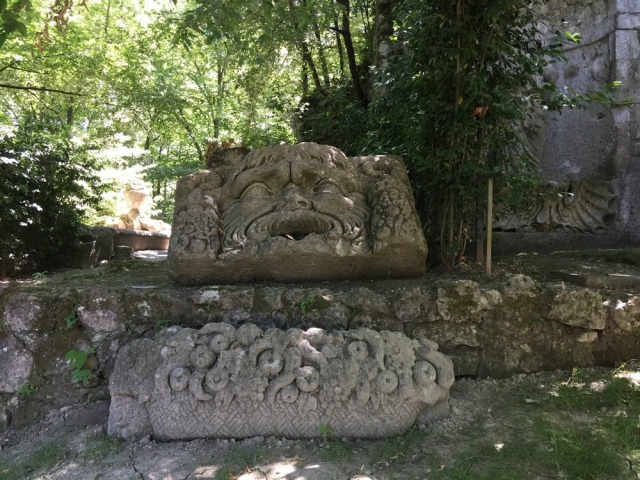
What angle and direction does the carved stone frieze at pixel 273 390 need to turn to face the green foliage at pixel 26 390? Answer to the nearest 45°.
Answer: approximately 90° to its right

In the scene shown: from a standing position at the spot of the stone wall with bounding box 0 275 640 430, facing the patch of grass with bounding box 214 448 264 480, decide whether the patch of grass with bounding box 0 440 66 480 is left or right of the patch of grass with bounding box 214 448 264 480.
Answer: right

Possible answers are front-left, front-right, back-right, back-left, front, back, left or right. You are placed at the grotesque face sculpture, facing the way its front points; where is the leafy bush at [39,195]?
back-right

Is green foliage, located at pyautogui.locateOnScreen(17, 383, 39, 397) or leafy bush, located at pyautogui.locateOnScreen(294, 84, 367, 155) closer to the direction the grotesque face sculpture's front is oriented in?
the green foliage

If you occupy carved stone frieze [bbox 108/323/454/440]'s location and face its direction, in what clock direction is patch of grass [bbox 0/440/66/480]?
The patch of grass is roughly at 3 o'clock from the carved stone frieze.

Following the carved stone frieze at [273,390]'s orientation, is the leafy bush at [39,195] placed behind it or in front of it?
behind

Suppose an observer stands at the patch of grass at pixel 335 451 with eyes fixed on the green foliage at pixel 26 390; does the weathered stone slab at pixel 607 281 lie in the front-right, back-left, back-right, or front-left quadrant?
back-right

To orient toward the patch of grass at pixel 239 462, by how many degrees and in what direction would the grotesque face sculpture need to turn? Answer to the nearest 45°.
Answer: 0° — it already faces it

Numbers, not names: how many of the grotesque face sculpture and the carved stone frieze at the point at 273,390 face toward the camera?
2

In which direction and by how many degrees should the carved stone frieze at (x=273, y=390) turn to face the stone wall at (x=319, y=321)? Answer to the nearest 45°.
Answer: approximately 135° to its left

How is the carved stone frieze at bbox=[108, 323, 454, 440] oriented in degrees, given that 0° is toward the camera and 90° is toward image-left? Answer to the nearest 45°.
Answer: approximately 0°
